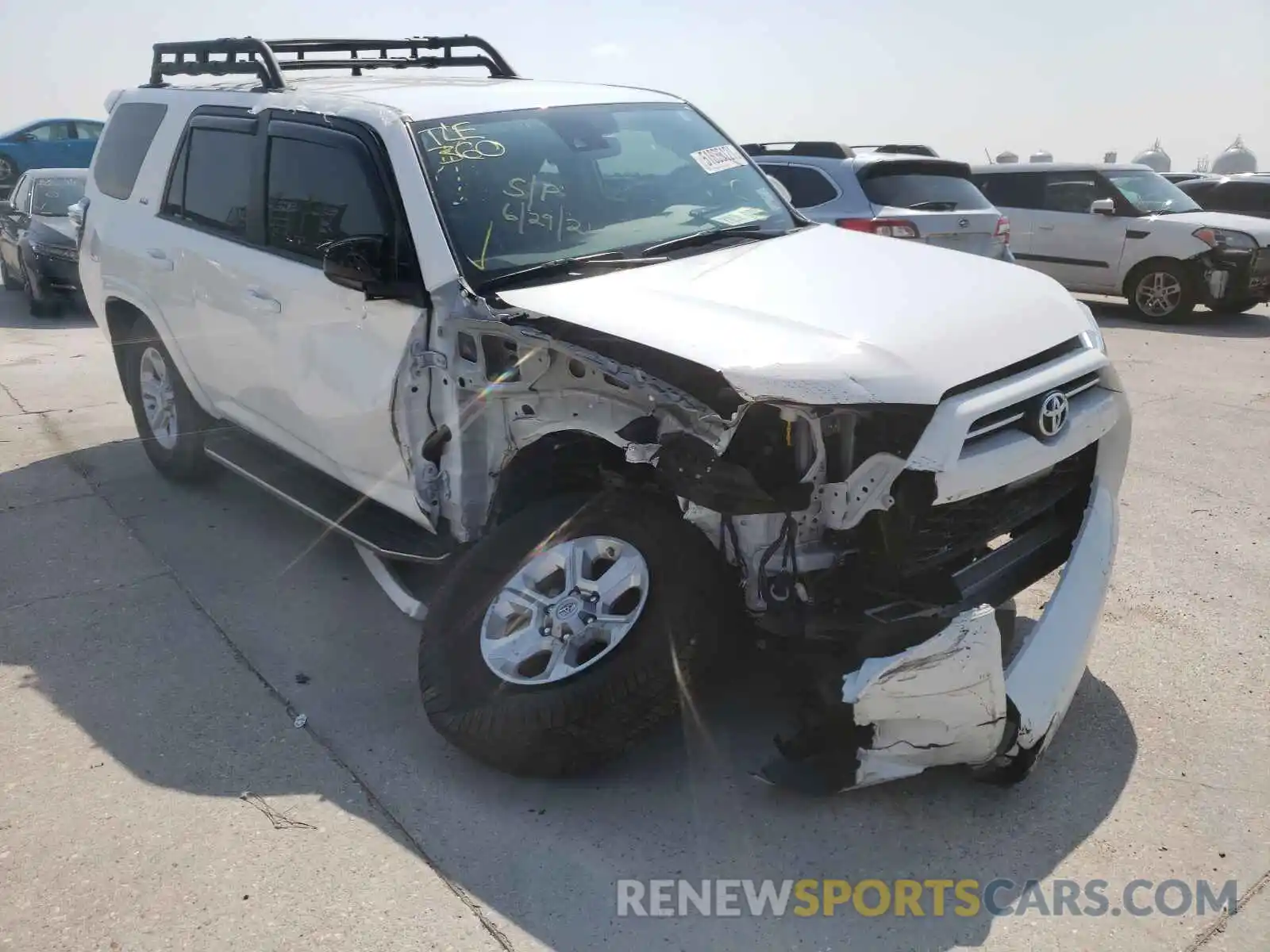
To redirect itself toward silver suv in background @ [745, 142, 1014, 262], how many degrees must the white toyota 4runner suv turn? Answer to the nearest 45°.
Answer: approximately 135° to its left

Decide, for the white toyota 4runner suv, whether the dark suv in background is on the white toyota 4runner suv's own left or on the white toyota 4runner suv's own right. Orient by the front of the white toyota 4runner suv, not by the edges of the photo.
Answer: on the white toyota 4runner suv's own left

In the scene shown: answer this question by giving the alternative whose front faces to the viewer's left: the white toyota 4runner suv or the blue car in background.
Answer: the blue car in background

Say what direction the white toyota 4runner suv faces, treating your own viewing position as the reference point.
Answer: facing the viewer and to the right of the viewer

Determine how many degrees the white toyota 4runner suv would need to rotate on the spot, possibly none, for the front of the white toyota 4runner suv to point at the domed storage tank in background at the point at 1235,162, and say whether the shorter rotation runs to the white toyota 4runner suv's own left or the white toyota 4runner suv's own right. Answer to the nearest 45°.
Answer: approximately 90° to the white toyota 4runner suv's own left

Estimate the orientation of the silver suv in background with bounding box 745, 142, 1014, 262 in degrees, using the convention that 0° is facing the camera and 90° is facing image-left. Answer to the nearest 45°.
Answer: approximately 135°

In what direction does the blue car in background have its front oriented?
to the viewer's left

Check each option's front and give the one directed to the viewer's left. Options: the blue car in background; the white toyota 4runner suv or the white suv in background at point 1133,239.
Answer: the blue car in background

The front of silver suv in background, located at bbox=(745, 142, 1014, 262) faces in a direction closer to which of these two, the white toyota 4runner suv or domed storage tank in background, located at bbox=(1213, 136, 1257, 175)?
the domed storage tank in background
